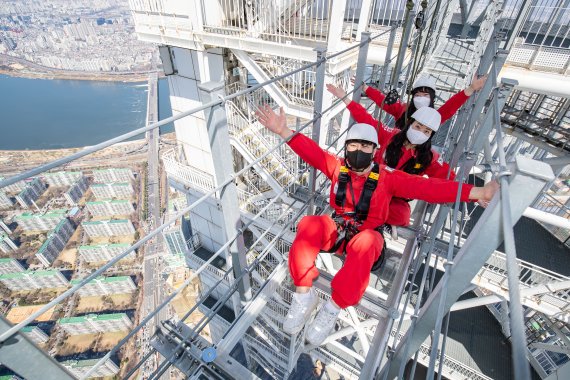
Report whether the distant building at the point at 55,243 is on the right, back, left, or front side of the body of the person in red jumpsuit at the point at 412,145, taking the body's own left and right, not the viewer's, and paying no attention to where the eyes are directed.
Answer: right

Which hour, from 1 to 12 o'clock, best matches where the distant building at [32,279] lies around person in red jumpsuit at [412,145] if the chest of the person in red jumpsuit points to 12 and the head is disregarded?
The distant building is roughly at 3 o'clock from the person in red jumpsuit.

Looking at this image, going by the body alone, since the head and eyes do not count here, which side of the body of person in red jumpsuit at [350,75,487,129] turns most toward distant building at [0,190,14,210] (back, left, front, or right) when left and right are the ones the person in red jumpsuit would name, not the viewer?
right

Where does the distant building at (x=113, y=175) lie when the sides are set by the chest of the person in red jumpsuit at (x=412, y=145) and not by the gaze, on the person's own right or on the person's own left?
on the person's own right

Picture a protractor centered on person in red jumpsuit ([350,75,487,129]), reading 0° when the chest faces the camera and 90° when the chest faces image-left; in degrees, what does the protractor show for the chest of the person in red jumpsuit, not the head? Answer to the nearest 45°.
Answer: approximately 0°

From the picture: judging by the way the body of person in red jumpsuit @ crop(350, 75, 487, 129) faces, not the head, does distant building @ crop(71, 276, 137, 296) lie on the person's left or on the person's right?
on the person's right
